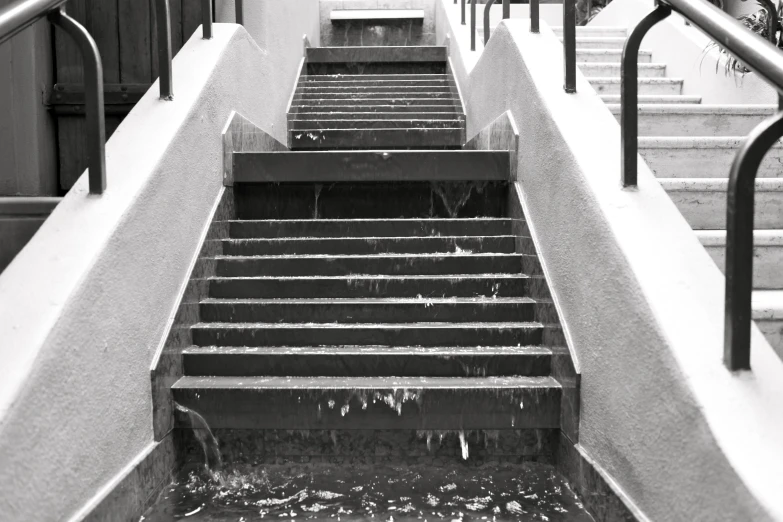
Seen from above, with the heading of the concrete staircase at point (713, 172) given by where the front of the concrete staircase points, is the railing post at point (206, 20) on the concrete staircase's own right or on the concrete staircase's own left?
on the concrete staircase's own right

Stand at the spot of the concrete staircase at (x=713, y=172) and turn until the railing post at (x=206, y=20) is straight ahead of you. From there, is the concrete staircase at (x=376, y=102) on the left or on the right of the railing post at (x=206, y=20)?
right

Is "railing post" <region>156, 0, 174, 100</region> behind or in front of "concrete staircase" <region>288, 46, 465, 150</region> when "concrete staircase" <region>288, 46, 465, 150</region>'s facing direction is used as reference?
in front

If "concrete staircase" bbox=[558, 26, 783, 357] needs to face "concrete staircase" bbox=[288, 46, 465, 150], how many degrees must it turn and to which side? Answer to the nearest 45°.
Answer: approximately 135° to its right

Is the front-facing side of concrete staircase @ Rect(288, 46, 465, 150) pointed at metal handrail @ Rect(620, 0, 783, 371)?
yes

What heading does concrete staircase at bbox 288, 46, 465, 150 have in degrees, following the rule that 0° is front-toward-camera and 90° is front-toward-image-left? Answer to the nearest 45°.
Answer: approximately 0°

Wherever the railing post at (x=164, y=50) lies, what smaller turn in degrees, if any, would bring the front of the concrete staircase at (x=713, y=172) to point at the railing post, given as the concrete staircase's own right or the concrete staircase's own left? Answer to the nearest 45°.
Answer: approximately 45° to the concrete staircase's own right

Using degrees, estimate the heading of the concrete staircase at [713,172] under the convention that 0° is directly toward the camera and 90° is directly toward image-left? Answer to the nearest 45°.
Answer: approximately 0°

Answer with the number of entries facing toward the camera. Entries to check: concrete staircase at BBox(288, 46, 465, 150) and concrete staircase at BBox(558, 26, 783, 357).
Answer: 2

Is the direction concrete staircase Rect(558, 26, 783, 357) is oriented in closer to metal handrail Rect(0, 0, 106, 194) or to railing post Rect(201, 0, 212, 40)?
the metal handrail
